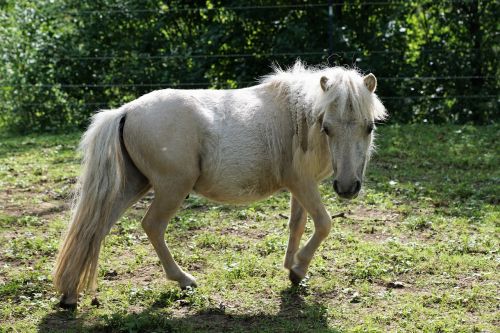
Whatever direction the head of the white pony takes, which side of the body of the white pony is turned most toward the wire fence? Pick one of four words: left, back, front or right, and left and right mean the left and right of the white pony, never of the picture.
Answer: left

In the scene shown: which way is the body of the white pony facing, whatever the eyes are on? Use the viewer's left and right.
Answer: facing to the right of the viewer
